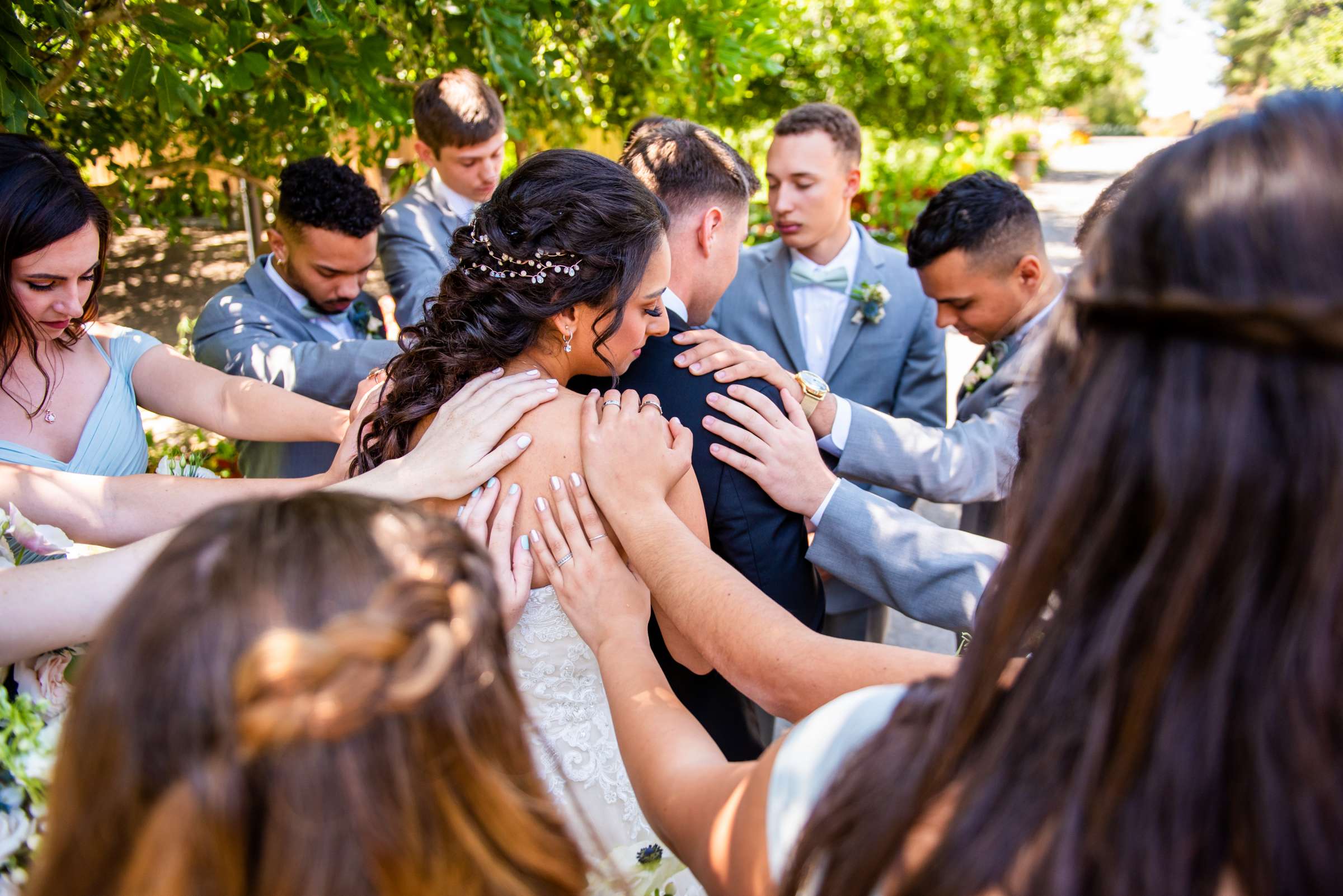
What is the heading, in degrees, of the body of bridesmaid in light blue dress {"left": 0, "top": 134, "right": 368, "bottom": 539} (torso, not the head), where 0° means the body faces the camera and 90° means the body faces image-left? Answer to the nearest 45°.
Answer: approximately 315°

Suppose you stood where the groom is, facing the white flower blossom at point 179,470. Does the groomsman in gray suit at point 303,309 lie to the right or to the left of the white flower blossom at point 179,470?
right

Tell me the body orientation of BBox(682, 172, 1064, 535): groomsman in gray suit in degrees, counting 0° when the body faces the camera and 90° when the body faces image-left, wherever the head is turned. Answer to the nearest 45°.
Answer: approximately 90°

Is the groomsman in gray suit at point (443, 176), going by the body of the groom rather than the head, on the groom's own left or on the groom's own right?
on the groom's own left

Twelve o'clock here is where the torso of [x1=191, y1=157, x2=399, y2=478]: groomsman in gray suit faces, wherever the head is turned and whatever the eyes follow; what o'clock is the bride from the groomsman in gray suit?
The bride is roughly at 1 o'clock from the groomsman in gray suit.

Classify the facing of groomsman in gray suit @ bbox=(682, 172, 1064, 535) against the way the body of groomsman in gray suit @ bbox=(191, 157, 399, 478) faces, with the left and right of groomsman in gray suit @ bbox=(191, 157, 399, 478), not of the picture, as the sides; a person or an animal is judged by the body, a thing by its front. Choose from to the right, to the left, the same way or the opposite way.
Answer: the opposite way

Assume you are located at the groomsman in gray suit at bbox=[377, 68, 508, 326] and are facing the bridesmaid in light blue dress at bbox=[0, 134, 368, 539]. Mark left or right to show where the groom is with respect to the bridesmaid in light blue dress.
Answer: left
